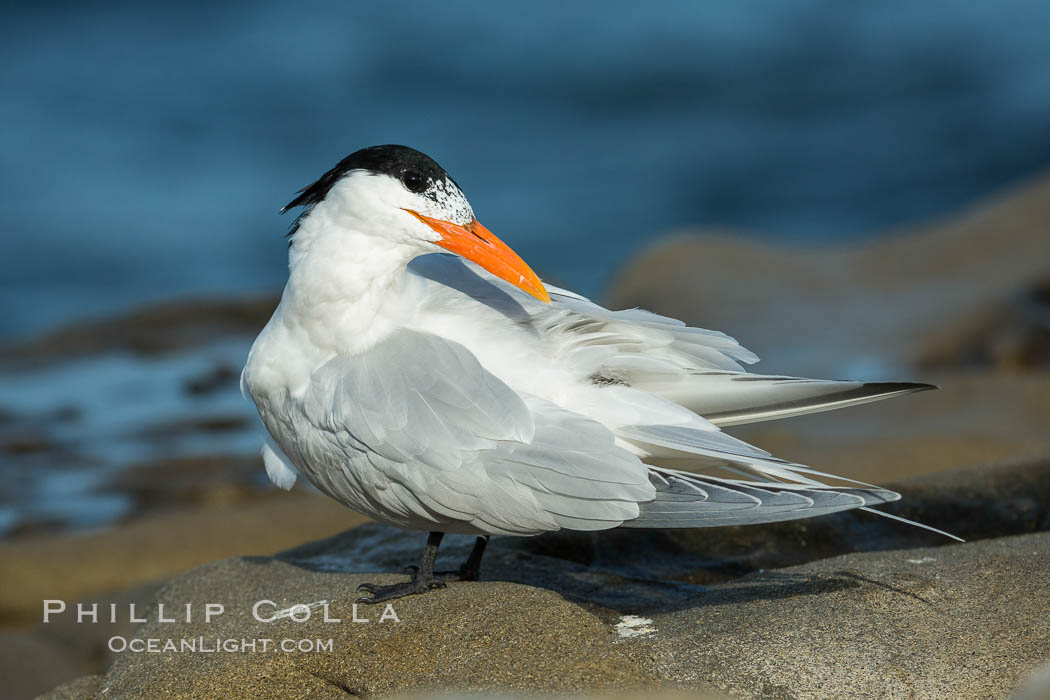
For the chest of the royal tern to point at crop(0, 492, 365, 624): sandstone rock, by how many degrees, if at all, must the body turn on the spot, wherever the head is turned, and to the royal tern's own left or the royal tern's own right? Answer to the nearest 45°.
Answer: approximately 45° to the royal tern's own right

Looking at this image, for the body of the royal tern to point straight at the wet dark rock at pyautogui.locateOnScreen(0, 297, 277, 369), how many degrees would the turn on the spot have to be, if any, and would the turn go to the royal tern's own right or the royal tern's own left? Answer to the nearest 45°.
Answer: approximately 45° to the royal tern's own right

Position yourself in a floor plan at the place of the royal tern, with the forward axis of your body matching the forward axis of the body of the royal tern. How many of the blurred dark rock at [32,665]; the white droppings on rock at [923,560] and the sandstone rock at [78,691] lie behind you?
1

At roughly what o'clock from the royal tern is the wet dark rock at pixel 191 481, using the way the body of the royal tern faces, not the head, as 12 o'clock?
The wet dark rock is roughly at 2 o'clock from the royal tern.

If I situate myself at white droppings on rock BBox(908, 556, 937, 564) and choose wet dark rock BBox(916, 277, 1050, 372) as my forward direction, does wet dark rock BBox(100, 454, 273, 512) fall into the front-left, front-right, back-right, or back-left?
front-left

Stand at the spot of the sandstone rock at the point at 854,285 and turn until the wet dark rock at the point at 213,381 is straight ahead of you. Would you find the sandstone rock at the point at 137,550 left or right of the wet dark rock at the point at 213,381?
left

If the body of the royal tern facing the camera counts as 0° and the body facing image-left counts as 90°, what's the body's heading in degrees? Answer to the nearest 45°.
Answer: approximately 90°

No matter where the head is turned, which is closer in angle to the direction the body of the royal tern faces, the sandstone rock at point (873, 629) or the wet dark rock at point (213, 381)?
the wet dark rock

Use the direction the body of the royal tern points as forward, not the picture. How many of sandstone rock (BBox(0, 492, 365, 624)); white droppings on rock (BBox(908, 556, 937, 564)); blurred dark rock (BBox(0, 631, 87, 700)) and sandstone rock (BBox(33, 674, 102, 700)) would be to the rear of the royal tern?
1

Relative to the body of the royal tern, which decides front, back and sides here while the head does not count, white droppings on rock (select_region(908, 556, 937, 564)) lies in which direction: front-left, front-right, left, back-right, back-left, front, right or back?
back
